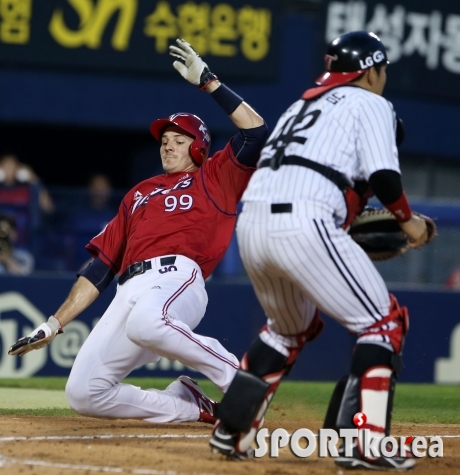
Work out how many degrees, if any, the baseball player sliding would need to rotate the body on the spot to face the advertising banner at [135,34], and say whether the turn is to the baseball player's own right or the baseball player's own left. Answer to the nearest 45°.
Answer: approximately 135° to the baseball player's own right

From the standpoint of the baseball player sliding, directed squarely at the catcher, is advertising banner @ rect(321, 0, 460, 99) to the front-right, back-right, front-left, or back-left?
back-left

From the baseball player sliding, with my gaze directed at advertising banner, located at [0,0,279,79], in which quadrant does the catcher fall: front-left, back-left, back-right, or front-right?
back-right

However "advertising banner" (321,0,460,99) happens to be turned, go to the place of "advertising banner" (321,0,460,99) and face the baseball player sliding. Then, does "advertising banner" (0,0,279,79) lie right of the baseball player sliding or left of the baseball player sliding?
right

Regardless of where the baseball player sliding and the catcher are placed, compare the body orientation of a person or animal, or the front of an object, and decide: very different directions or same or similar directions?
very different directions

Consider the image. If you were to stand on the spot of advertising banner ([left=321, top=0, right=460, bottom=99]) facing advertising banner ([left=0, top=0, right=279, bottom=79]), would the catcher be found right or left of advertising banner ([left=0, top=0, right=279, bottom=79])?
left

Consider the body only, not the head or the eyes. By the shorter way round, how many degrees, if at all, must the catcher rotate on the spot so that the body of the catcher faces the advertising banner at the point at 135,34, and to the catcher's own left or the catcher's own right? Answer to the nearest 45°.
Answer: approximately 45° to the catcher's own left
